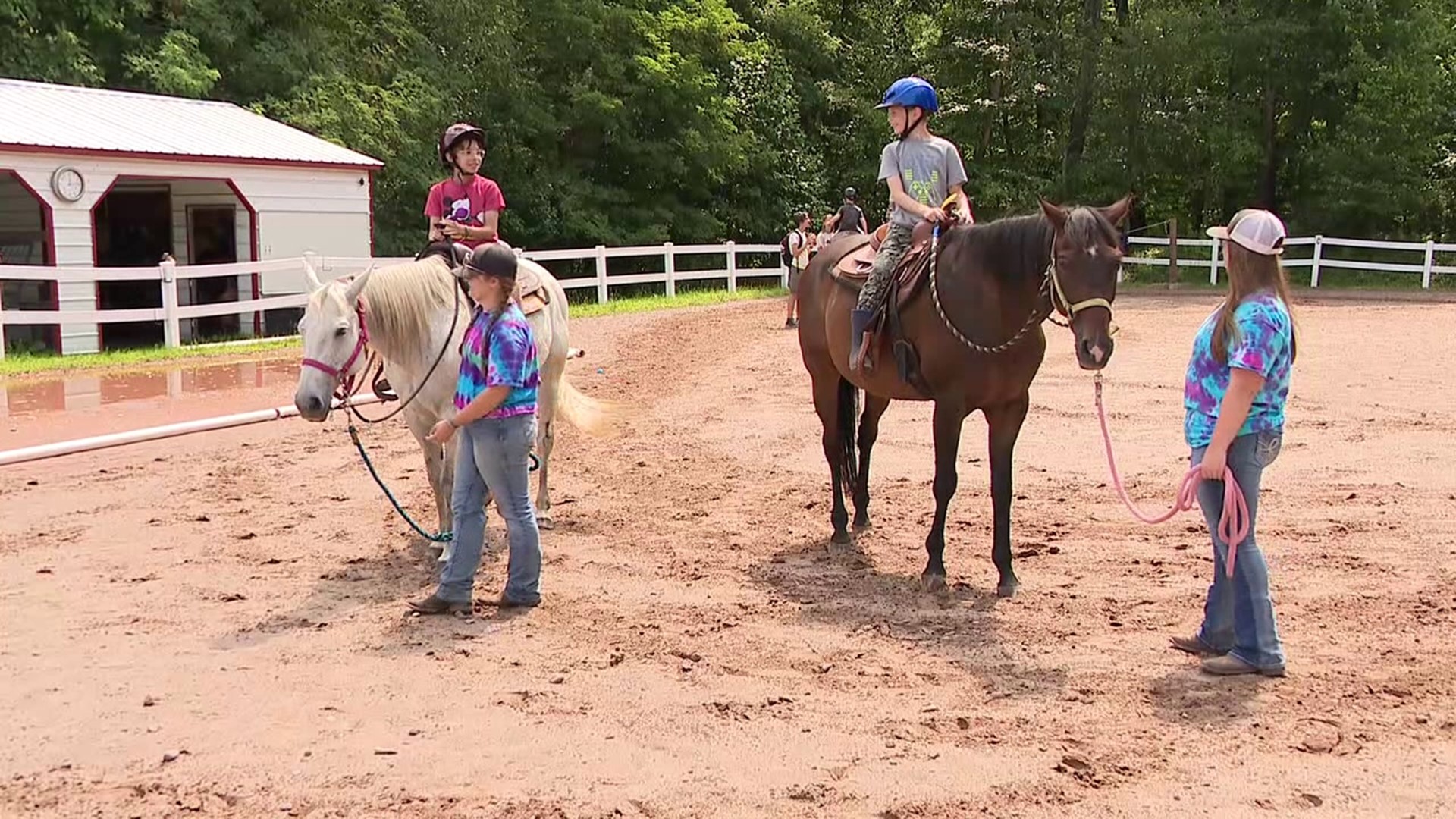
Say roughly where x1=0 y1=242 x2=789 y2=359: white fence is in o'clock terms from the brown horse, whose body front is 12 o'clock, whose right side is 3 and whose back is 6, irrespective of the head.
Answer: The white fence is roughly at 6 o'clock from the brown horse.

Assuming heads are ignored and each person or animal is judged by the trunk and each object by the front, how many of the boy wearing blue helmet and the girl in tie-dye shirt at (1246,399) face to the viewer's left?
1

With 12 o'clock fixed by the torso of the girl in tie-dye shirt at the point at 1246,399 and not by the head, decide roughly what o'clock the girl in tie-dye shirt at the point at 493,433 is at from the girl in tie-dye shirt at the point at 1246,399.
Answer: the girl in tie-dye shirt at the point at 493,433 is roughly at 12 o'clock from the girl in tie-dye shirt at the point at 1246,399.

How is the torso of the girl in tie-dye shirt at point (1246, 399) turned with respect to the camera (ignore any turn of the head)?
to the viewer's left

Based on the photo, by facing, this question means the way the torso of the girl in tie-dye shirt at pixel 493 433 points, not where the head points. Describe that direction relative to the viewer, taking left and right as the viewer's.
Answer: facing to the left of the viewer

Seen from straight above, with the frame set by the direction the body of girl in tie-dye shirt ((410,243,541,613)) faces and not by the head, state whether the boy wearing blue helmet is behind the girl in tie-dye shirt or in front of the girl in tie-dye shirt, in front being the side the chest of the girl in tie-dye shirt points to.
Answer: behind

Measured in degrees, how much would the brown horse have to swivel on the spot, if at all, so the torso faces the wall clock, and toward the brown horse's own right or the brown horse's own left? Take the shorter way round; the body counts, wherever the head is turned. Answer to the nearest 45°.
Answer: approximately 180°

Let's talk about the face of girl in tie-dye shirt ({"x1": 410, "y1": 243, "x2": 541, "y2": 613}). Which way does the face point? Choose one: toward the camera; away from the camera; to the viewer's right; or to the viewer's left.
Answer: to the viewer's left

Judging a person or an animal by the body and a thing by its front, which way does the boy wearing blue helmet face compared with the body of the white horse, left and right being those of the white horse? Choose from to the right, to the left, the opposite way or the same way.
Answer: to the left

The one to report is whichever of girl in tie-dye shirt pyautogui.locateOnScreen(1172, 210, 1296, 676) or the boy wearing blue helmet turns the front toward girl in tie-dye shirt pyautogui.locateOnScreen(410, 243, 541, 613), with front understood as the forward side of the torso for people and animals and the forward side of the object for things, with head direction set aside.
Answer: girl in tie-dye shirt pyautogui.locateOnScreen(1172, 210, 1296, 676)

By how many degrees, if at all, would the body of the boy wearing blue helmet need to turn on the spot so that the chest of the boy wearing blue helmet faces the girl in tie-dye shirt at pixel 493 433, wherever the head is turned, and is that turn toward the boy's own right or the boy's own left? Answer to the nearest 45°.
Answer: approximately 90° to the boy's own right
